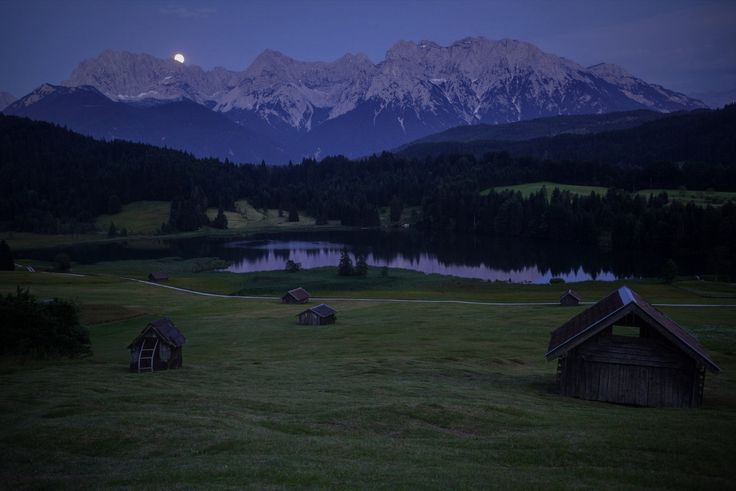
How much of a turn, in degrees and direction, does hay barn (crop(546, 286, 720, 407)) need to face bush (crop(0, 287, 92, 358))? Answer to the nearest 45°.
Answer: approximately 90° to its right

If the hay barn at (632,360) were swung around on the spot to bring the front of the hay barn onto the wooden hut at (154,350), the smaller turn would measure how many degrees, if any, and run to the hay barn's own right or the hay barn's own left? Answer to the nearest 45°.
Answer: approximately 90° to the hay barn's own right

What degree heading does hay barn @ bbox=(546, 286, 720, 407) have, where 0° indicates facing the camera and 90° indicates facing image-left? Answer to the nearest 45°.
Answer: approximately 0°
